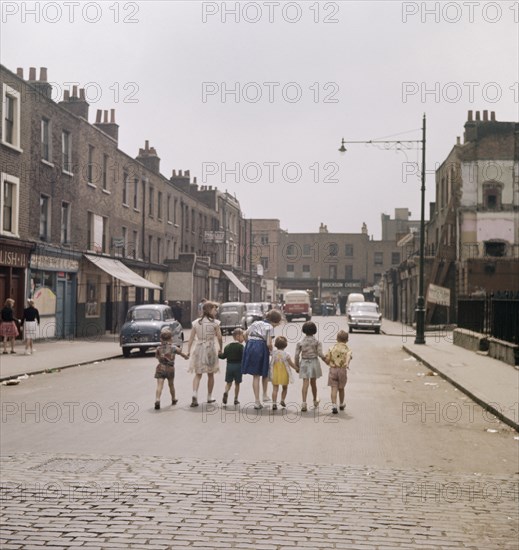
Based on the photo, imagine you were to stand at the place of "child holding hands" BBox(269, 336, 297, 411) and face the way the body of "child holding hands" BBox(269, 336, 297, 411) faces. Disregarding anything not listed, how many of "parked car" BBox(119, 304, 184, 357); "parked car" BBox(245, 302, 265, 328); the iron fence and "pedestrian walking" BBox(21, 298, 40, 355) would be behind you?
0

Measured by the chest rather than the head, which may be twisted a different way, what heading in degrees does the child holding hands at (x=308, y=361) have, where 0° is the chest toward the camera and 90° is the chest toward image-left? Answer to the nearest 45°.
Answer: approximately 180°

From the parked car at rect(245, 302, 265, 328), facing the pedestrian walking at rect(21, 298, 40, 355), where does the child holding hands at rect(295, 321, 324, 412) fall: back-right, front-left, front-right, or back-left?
front-left

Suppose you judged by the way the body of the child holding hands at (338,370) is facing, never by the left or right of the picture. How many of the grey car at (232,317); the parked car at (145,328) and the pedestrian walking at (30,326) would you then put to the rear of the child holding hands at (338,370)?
0

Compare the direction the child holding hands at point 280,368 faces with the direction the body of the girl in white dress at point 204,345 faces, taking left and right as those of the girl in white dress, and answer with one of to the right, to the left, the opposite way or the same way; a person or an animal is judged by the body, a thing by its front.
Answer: the same way

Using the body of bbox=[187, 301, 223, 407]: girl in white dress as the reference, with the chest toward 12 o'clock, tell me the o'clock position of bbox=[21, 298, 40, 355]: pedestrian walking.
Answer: The pedestrian walking is roughly at 11 o'clock from the girl in white dress.

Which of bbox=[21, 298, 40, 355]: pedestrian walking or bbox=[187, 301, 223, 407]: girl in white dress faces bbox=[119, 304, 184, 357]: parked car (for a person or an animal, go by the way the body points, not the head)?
the girl in white dress

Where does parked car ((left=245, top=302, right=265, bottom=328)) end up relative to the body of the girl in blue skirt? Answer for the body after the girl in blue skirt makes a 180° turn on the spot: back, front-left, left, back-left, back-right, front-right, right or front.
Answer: back-right

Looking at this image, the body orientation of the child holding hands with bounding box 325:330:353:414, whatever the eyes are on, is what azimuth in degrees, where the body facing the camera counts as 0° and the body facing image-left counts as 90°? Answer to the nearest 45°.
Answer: approximately 180°

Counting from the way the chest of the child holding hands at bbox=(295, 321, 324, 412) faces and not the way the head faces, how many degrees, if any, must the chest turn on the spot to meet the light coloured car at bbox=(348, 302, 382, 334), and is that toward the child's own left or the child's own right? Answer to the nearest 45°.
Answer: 0° — they already face it

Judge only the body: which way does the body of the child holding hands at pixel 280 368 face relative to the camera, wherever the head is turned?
away from the camera

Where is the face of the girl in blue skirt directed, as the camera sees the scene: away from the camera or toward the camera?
away from the camera

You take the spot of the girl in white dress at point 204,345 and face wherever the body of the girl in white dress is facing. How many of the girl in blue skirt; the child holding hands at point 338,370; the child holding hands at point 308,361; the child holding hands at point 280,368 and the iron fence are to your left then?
0

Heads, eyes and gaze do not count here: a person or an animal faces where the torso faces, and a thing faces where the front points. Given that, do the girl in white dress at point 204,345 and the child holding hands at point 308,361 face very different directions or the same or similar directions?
same or similar directions

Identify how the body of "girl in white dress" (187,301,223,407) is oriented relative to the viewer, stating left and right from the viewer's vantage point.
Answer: facing away from the viewer
